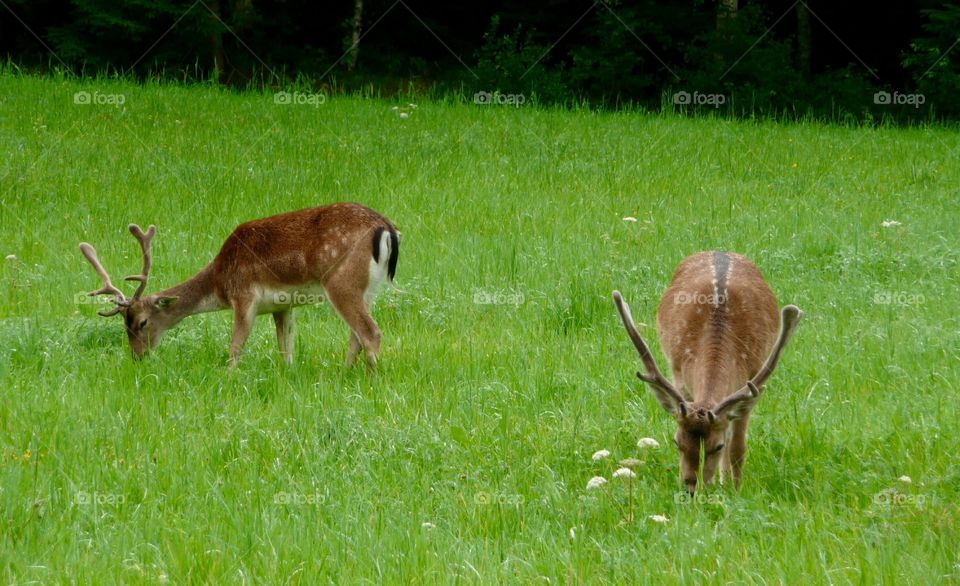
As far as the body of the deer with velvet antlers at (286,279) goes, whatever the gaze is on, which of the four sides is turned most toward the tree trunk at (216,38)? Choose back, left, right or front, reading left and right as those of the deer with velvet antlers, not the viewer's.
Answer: right

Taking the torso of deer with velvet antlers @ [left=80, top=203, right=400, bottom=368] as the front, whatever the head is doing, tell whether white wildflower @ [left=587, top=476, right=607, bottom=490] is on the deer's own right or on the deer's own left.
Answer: on the deer's own left

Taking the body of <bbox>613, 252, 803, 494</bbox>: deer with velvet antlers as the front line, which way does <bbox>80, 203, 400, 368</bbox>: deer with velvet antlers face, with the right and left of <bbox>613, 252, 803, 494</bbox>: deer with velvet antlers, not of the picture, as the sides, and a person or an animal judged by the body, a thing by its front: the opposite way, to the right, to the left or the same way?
to the right

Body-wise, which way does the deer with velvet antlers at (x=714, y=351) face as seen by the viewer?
toward the camera

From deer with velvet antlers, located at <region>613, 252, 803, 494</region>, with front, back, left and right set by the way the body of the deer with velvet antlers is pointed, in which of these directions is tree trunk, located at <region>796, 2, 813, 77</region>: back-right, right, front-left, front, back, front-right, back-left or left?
back

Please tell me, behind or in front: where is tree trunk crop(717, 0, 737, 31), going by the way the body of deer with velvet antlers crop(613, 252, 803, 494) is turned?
behind

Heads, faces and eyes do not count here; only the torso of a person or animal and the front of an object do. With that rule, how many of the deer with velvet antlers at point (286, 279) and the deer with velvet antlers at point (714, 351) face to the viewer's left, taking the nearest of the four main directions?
1

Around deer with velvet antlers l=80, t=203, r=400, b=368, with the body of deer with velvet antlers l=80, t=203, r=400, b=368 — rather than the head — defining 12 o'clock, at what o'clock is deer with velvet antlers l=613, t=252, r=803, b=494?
deer with velvet antlers l=613, t=252, r=803, b=494 is roughly at 8 o'clock from deer with velvet antlers l=80, t=203, r=400, b=368.

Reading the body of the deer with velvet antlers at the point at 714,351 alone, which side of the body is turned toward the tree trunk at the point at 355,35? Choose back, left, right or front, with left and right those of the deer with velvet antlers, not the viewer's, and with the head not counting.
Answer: back

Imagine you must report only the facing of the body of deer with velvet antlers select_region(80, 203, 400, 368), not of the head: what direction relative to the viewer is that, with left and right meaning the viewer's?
facing to the left of the viewer

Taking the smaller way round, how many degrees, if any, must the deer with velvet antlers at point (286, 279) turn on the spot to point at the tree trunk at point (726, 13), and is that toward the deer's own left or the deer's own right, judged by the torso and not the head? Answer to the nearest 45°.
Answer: approximately 135° to the deer's own right

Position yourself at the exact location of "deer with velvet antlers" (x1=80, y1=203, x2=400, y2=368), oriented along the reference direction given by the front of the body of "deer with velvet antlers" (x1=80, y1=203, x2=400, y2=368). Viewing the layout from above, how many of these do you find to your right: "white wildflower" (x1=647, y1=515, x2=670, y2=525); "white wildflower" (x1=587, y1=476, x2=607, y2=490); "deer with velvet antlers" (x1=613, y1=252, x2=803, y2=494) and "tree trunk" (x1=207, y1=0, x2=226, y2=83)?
1
